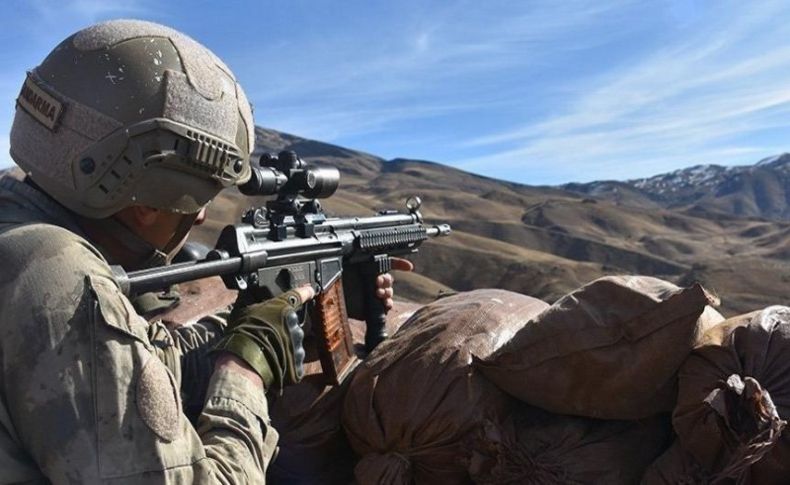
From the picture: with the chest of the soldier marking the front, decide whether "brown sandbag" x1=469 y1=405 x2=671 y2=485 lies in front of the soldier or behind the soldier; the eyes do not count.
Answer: in front

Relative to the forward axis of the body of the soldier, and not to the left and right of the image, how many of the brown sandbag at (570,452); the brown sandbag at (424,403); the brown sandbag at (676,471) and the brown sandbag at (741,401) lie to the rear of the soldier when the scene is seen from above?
0

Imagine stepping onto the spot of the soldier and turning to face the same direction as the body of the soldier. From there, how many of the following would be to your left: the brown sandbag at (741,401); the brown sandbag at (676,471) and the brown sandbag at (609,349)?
0

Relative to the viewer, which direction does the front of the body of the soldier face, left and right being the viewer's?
facing away from the viewer and to the right of the viewer

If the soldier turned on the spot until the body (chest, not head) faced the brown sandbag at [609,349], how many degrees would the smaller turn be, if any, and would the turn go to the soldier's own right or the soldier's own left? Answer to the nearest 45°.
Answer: approximately 45° to the soldier's own right

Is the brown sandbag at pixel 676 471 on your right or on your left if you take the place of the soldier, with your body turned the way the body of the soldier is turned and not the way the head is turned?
on your right

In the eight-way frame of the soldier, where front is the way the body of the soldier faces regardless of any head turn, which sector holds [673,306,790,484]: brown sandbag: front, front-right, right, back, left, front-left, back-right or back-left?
front-right

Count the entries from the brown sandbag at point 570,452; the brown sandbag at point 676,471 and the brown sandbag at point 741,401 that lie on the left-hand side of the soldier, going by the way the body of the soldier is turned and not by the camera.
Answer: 0

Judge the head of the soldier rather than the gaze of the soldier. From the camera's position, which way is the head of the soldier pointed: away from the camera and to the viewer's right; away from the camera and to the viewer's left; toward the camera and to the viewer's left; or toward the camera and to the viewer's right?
away from the camera and to the viewer's right
